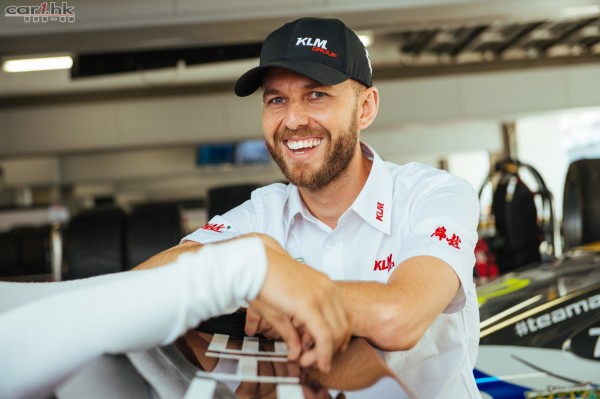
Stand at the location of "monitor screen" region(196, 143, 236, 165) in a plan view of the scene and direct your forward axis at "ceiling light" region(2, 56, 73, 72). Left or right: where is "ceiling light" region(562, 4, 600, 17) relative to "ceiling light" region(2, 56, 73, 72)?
left

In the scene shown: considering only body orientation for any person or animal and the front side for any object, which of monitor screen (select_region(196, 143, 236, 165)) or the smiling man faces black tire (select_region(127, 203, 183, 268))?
the monitor screen

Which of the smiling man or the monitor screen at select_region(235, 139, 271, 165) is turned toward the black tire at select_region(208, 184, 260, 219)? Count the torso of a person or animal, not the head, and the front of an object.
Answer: the monitor screen

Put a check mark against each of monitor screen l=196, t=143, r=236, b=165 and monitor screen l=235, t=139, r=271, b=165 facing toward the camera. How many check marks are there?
2

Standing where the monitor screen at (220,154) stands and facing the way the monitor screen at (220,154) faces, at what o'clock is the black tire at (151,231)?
The black tire is roughly at 12 o'clock from the monitor screen.

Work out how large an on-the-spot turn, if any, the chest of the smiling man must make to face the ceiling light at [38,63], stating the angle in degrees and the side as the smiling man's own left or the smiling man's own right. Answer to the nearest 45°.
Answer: approximately 90° to the smiling man's own right

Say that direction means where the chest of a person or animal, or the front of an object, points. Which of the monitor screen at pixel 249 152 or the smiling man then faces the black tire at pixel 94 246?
the monitor screen

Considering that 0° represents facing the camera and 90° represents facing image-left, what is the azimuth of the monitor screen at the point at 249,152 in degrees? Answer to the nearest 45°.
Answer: approximately 0°

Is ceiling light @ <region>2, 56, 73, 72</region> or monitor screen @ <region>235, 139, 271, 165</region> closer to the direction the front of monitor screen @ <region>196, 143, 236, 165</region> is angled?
the ceiling light

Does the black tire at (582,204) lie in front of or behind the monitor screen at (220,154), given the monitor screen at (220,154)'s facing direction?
in front

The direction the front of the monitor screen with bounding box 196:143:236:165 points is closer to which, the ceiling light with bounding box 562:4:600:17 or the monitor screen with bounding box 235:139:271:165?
the ceiling light

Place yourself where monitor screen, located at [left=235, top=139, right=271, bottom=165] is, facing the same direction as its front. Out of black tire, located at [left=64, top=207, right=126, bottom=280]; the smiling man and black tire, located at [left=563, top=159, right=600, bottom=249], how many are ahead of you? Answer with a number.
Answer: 3

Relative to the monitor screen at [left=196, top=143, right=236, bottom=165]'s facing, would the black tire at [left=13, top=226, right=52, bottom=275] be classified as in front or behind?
in front

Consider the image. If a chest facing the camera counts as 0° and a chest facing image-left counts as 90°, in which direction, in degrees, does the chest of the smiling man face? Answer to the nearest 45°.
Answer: approximately 45°
